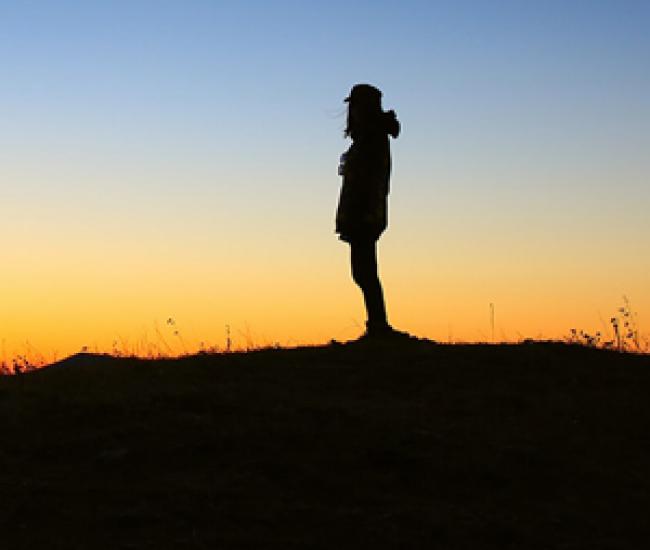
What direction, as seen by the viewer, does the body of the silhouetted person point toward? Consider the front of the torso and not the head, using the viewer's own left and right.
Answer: facing to the left of the viewer
